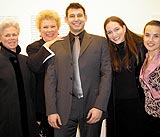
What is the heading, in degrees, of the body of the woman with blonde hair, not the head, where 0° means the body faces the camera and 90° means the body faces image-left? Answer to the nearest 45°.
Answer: approximately 315°
